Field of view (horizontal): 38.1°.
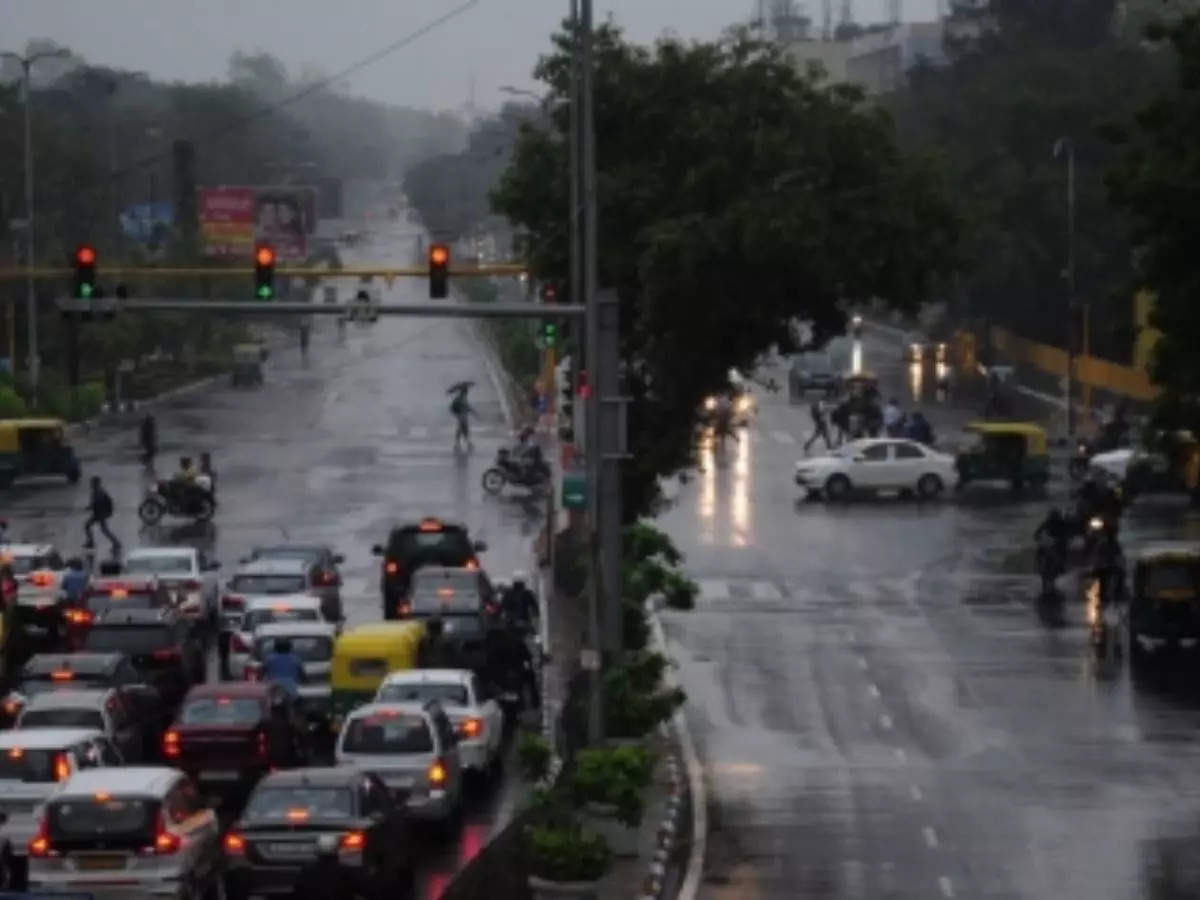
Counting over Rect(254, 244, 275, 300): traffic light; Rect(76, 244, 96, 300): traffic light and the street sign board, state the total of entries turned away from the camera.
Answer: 0

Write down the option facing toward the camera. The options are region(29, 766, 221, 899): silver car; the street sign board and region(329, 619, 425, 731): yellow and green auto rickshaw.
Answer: the street sign board

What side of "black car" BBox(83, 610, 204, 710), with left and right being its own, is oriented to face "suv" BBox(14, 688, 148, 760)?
back

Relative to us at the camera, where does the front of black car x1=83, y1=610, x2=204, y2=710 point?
facing away from the viewer

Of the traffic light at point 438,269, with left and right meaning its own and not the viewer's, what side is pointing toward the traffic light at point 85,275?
right

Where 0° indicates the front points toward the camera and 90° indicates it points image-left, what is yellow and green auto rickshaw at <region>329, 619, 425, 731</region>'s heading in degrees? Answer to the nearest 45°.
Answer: approximately 180°

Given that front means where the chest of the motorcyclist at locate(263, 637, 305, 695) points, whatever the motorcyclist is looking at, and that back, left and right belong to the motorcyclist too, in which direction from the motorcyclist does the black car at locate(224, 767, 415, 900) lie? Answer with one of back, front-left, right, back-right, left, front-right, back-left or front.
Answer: back

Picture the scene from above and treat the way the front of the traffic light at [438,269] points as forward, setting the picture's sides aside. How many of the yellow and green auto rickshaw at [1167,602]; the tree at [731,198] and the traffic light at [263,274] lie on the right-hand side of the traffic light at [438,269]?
1

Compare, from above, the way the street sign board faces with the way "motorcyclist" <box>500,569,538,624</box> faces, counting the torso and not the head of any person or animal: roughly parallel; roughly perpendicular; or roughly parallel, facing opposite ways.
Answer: roughly parallel, facing opposite ways

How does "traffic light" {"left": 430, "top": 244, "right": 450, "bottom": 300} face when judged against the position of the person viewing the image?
facing the viewer

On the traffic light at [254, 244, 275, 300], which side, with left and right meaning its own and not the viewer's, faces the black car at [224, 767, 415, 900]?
front

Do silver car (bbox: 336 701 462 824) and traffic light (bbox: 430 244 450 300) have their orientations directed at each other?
yes

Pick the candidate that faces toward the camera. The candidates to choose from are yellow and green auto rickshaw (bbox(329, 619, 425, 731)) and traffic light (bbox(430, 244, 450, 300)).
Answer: the traffic light

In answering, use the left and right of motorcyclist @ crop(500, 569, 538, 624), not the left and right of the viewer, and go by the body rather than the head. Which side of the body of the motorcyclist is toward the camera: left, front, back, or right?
back

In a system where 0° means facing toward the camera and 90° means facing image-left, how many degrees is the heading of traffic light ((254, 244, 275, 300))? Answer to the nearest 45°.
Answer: approximately 0°

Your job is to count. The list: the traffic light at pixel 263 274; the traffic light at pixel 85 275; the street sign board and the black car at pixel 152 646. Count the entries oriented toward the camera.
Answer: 3
